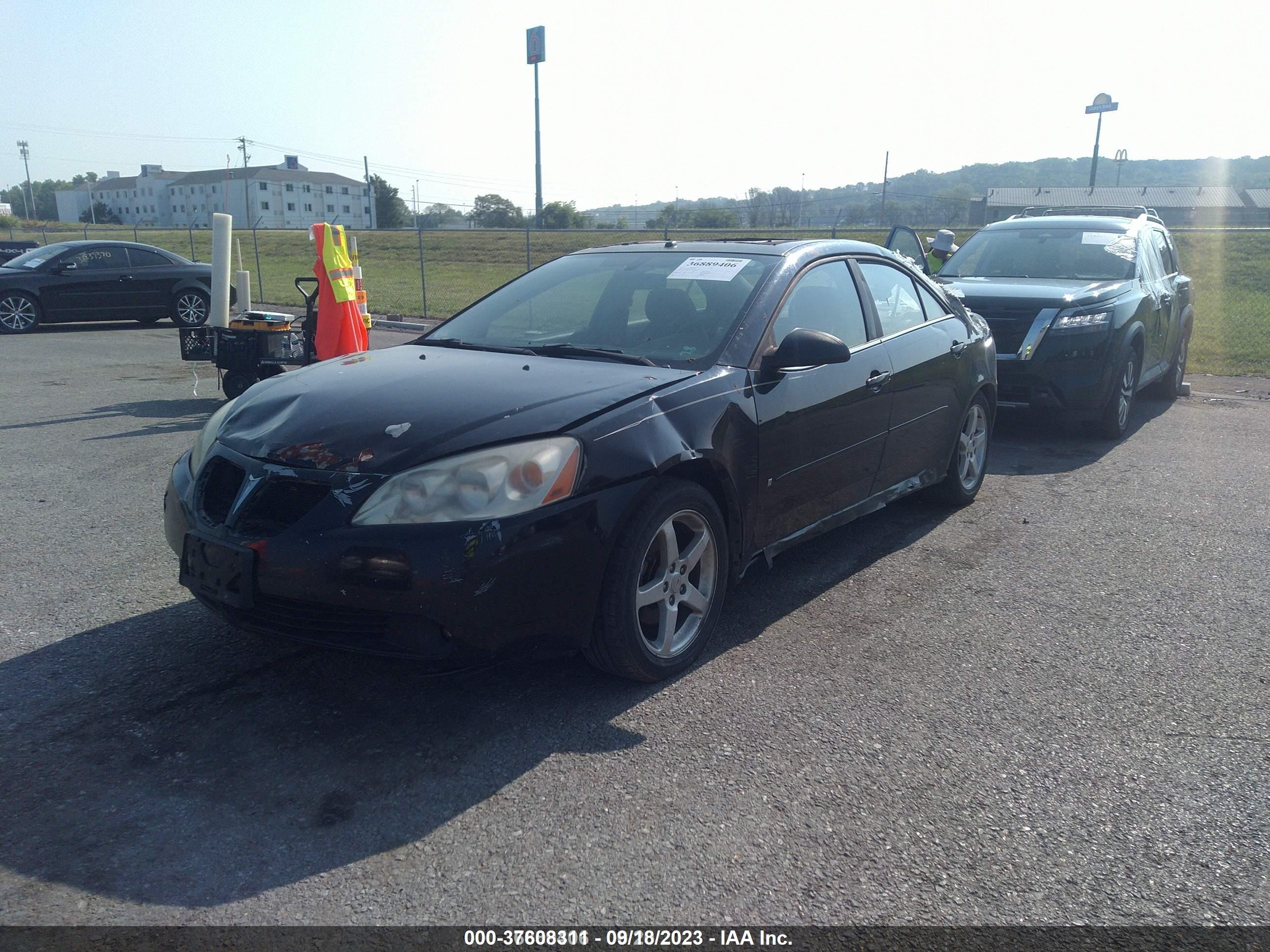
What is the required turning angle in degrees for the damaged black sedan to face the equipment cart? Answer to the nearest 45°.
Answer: approximately 90° to its right

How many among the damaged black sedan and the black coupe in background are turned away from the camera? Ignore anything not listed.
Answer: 0

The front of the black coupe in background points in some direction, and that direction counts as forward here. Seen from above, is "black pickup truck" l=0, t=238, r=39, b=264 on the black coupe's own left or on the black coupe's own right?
on the black coupe's own right

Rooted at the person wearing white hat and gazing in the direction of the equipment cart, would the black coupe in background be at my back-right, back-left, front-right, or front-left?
front-right

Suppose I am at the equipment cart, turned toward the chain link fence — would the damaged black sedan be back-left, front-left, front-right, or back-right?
back-right

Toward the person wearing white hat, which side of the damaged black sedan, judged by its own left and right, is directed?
back

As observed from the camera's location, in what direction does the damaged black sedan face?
facing the viewer and to the left of the viewer

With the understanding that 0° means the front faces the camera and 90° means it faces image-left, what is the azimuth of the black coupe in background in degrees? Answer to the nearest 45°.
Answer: approximately 90°

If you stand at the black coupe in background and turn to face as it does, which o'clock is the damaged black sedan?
The damaged black sedan is roughly at 9 o'clock from the black coupe in background.

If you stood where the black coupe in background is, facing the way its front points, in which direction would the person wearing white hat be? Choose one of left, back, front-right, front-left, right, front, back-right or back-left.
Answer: back-left
